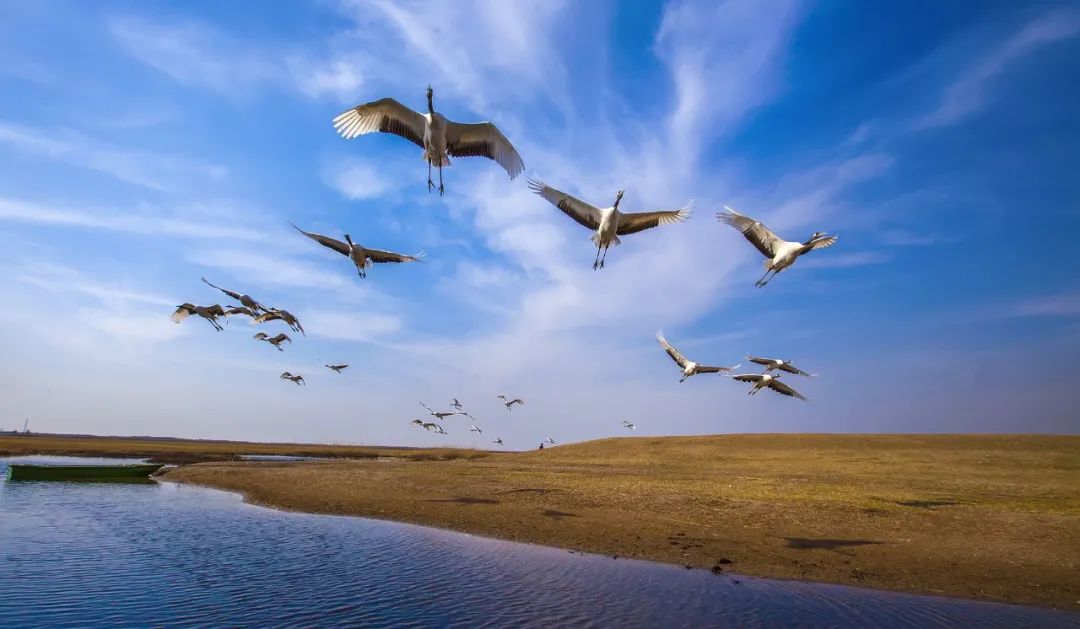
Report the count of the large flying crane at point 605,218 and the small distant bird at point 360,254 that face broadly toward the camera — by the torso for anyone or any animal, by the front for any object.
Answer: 2

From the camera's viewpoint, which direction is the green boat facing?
to the viewer's right

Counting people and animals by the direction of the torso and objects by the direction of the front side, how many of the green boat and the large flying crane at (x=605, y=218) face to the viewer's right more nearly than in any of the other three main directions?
1

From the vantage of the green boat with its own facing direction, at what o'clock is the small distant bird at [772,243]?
The small distant bird is roughly at 2 o'clock from the green boat.
